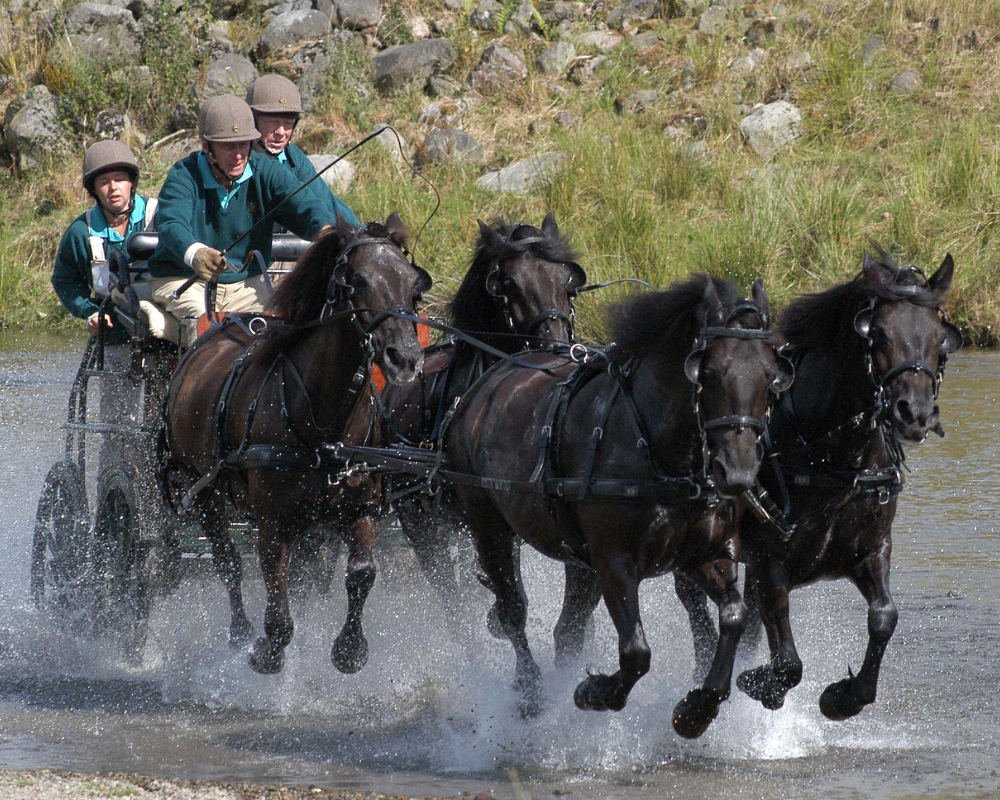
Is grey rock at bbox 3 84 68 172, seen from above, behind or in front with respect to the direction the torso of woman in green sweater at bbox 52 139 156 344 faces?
behind

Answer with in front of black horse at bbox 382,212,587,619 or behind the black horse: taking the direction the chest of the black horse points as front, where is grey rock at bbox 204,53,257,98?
behind

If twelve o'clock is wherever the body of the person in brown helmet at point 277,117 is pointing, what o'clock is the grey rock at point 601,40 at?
The grey rock is roughly at 8 o'clock from the person in brown helmet.

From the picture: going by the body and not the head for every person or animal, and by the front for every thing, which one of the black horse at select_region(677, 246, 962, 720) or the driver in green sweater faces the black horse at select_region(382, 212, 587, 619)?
the driver in green sweater

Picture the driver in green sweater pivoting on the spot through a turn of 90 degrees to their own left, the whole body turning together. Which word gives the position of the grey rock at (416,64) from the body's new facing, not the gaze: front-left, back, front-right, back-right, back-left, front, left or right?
front-left

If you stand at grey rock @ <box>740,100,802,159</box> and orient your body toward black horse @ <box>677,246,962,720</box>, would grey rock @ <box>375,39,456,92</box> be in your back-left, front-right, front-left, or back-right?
back-right

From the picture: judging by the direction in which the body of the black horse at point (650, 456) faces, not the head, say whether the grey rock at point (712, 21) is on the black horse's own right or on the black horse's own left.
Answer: on the black horse's own left

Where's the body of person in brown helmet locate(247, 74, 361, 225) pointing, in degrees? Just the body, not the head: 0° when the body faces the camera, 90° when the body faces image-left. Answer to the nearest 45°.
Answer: approximately 315°

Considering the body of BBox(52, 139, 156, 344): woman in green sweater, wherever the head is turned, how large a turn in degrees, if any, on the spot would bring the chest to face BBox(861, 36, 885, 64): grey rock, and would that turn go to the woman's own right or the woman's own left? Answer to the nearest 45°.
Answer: approximately 90° to the woman's own left

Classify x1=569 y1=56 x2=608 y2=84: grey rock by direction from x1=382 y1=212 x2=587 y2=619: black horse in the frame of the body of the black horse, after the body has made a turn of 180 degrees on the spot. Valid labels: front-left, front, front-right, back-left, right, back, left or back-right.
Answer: front-right

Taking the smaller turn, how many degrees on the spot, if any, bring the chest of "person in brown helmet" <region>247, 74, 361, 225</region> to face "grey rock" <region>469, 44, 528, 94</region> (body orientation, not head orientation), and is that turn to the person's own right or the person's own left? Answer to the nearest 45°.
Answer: approximately 135° to the person's own left

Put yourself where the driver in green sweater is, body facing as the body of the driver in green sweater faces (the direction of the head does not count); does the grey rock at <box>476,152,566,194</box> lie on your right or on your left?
on your left

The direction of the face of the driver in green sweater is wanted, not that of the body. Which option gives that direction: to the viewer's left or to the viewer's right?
to the viewer's right
